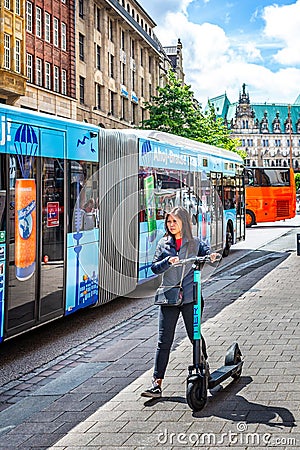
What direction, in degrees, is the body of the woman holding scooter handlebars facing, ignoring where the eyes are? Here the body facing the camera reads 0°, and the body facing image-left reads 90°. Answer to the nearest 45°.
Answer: approximately 45°

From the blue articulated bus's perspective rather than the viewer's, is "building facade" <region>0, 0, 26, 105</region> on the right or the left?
on its left

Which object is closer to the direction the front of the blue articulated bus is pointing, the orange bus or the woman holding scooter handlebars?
the orange bus

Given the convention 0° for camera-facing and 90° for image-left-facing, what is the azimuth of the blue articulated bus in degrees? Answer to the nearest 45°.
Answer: approximately 225°

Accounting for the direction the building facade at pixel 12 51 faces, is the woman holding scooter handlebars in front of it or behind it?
in front

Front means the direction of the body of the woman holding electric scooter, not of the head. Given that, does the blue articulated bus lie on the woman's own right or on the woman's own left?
on the woman's own right

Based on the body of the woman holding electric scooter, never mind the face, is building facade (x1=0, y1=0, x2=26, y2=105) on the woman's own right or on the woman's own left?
on the woman's own right

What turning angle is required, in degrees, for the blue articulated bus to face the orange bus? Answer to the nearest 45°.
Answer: approximately 45° to its left

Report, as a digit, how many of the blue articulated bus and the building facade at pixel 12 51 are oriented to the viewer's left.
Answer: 0

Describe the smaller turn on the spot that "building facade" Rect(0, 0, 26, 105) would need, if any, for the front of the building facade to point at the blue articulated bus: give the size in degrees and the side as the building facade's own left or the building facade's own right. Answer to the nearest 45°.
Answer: approximately 45° to the building facade's own right

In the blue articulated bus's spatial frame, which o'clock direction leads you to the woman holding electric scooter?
The woman holding electric scooter is roughly at 4 o'clock from the blue articulated bus.

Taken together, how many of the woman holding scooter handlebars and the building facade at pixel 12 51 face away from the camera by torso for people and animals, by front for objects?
0

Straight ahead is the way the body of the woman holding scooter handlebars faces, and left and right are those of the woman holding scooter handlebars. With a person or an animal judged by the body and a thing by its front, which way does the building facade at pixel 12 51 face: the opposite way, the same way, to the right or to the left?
to the left
